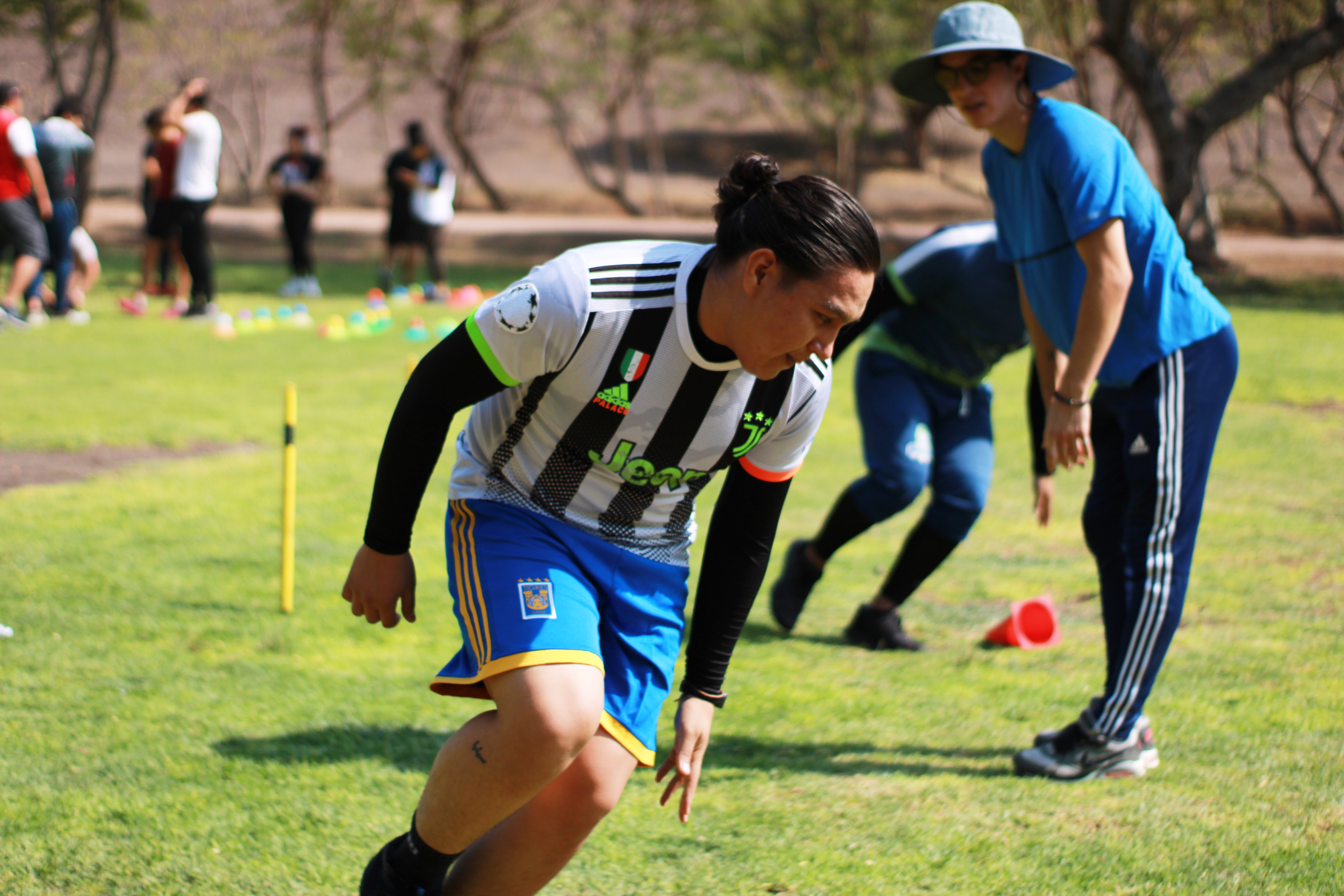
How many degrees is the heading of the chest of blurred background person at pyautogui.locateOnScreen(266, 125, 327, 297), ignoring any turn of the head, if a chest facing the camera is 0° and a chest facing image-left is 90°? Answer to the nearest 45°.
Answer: approximately 0°

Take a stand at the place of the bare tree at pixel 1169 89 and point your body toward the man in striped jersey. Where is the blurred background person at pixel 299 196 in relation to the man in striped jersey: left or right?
right

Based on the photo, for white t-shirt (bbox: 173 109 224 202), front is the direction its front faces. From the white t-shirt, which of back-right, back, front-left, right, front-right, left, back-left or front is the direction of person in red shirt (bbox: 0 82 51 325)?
front-left

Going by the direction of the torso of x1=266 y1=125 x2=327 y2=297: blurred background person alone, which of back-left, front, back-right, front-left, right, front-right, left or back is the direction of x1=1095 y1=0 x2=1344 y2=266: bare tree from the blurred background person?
left

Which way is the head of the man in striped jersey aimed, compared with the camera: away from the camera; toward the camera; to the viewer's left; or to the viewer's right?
to the viewer's right
